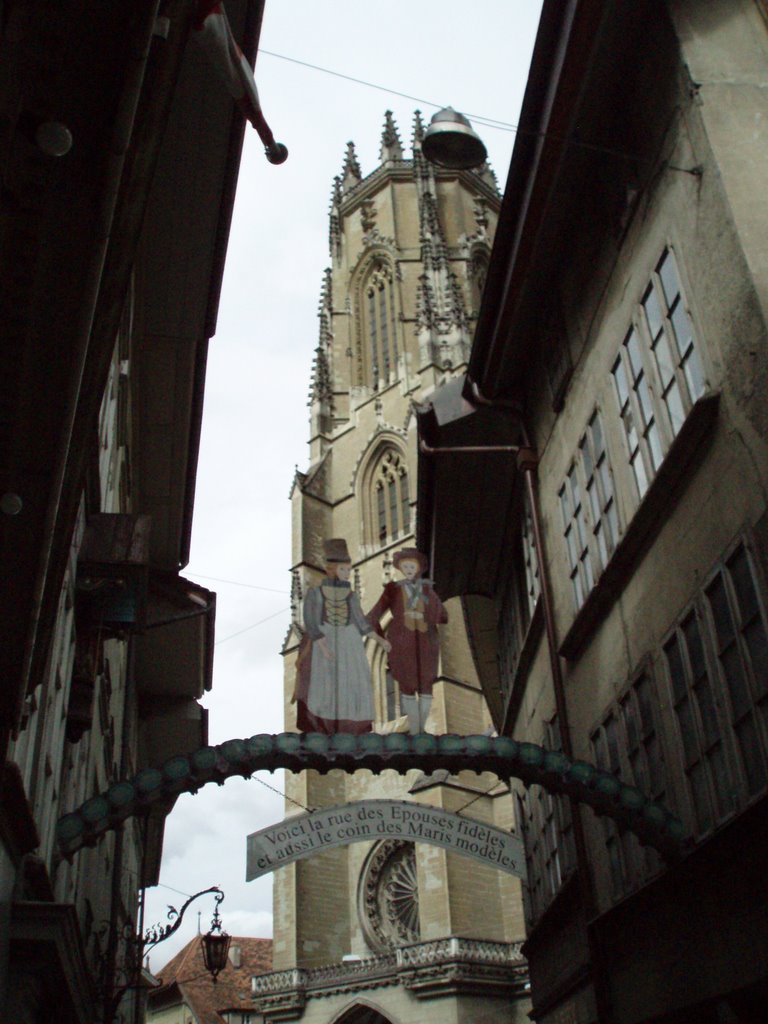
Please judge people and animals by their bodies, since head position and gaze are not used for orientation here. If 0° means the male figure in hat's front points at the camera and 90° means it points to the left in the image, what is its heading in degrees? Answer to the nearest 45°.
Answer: approximately 0°

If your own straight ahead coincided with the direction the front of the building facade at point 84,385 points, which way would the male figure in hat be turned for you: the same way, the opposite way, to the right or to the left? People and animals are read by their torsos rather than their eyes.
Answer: to the right

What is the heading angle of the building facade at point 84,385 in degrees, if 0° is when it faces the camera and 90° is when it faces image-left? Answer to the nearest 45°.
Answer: approximately 270°

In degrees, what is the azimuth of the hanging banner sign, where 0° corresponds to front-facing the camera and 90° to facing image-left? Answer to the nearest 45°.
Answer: approximately 0°

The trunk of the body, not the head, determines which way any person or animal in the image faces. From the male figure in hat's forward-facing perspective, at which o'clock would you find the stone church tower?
The stone church tower is roughly at 6 o'clock from the male figure in hat.

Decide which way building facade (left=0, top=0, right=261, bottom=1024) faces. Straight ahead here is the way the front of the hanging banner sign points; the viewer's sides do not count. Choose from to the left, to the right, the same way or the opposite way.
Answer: to the left

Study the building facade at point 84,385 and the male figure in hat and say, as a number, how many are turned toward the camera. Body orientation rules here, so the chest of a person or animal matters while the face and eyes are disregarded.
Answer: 1

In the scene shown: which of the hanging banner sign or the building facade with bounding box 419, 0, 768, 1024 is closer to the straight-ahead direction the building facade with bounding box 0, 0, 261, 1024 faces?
the building facade

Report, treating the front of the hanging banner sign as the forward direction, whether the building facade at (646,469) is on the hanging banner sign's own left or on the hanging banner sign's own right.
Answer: on the hanging banner sign's own left

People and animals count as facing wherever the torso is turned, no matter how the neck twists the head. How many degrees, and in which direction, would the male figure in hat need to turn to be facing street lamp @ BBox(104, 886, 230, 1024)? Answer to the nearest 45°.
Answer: approximately 135° to its right
